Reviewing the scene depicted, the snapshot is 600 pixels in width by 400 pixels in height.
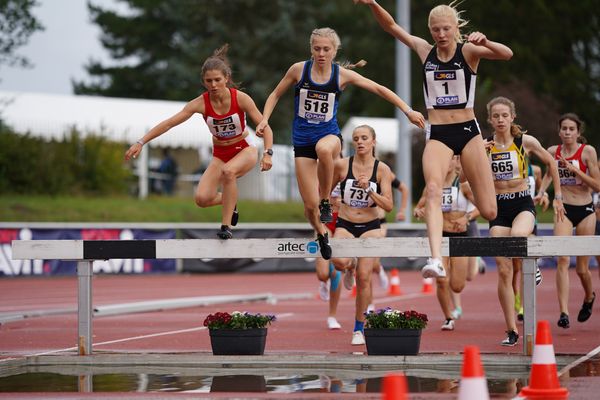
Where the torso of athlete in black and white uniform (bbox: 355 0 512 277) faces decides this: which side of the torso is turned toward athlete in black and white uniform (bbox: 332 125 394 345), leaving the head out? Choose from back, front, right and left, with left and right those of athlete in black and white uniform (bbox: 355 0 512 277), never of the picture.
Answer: back

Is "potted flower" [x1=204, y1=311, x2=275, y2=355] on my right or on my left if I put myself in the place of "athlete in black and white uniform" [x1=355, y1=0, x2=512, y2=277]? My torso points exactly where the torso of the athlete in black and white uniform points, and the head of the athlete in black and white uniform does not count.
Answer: on my right

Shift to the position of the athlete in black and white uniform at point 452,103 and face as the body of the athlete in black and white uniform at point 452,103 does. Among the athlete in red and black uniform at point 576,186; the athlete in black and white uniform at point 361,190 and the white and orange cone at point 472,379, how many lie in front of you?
1

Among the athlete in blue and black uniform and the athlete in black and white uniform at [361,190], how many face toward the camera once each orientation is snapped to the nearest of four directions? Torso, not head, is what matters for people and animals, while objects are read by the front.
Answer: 2

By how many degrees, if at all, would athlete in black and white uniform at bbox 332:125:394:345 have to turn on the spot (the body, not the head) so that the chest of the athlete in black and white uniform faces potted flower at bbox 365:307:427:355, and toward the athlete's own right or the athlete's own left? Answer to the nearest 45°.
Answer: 0° — they already face it

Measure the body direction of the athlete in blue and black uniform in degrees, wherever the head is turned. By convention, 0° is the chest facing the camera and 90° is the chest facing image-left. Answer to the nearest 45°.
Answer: approximately 0°
